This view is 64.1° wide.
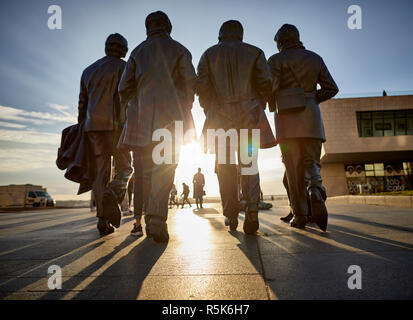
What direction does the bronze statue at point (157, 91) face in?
away from the camera

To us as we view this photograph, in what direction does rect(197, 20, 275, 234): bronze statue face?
facing away from the viewer

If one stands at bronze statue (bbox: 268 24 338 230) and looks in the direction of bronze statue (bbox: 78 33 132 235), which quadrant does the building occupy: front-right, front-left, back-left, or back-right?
back-right

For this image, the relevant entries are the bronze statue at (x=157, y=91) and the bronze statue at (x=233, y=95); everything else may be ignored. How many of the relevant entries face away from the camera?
2

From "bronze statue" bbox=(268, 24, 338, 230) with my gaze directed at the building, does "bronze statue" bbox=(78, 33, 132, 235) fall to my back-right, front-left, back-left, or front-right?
back-left

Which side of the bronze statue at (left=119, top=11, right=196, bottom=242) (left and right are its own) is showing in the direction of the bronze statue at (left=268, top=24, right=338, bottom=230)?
right

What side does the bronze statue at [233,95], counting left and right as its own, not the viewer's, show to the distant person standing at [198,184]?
front

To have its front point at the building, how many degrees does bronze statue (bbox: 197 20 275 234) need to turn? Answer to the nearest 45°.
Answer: approximately 45° to its right

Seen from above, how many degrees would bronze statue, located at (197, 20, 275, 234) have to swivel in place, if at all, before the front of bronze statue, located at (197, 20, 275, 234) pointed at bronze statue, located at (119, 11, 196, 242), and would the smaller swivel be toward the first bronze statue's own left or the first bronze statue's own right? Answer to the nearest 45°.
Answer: approximately 135° to the first bronze statue's own left

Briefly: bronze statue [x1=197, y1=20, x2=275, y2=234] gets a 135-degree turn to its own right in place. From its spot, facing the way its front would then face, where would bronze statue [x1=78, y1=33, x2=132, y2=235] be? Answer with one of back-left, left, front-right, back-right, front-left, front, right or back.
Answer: back-right

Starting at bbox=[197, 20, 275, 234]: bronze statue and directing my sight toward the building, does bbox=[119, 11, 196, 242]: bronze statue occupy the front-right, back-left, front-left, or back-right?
back-left

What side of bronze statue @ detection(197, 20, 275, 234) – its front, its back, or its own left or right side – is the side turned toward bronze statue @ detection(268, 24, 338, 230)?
right
